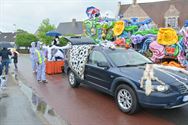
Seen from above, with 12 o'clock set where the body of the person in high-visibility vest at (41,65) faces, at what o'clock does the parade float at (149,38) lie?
The parade float is roughly at 10 o'clock from the person in high-visibility vest.

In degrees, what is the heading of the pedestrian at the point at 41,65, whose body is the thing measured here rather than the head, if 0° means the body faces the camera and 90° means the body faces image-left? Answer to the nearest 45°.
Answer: approximately 315°

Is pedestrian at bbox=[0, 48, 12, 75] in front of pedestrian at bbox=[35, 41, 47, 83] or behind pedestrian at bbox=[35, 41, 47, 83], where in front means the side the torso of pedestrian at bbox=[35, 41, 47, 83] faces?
behind

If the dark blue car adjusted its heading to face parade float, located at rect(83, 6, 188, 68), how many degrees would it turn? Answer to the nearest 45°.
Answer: approximately 135° to its left

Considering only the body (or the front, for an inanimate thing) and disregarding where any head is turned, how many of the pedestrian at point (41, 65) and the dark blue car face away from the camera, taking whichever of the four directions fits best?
0
